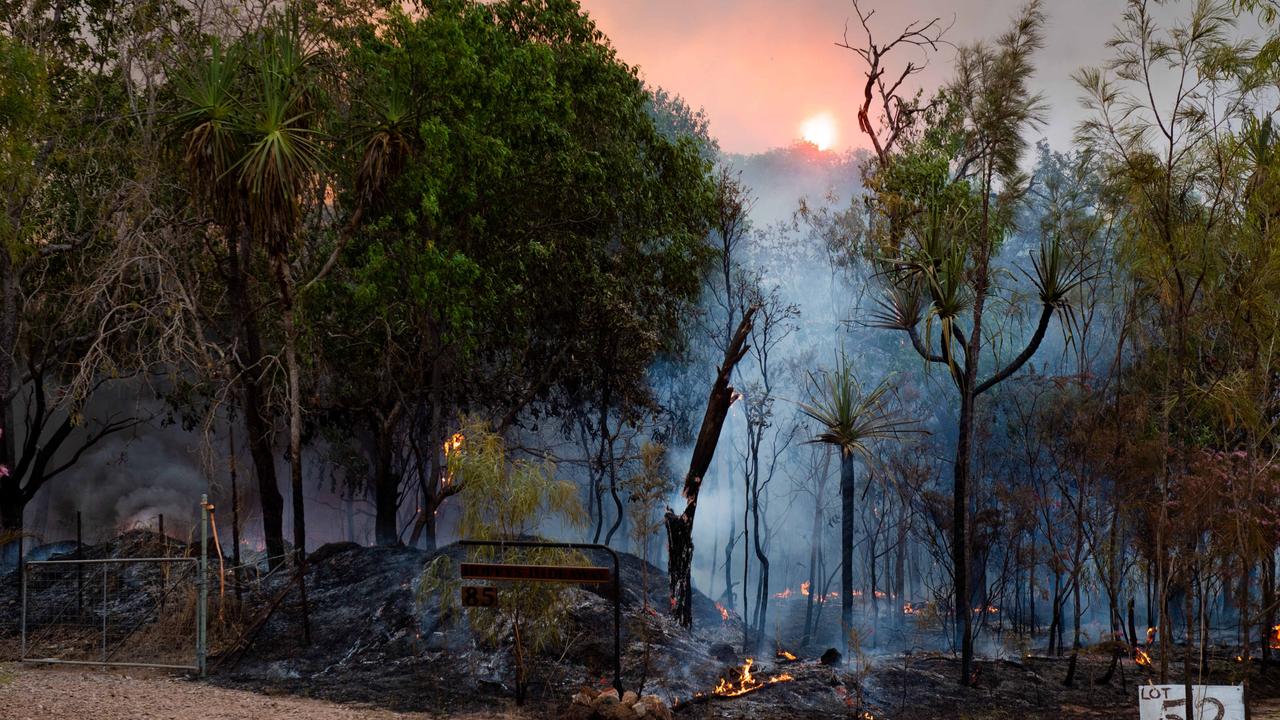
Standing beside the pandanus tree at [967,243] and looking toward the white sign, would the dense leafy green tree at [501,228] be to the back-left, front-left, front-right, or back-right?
back-right

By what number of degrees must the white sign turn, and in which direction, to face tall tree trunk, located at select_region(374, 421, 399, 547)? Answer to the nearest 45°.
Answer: approximately 135° to its right

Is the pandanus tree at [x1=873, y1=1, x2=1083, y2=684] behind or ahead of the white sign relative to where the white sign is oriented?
behind

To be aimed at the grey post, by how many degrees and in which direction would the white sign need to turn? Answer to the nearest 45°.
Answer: approximately 90° to its right

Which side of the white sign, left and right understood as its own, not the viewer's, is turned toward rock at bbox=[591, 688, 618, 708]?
right

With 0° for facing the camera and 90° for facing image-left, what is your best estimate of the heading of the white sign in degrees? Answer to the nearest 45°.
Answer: approximately 0°
